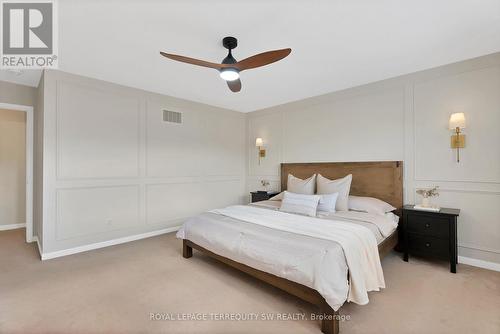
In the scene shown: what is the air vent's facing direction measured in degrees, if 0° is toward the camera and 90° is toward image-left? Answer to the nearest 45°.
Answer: approximately 315°

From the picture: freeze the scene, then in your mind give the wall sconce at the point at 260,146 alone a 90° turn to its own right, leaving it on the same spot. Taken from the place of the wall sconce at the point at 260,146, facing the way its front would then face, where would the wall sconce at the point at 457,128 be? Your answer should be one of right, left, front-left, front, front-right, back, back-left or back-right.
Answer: back

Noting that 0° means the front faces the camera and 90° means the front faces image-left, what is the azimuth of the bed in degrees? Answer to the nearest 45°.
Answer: approximately 45°

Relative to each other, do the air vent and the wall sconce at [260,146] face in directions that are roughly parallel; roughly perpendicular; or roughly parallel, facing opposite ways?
roughly perpendicular

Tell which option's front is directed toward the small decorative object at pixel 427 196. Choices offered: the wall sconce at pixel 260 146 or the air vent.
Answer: the air vent

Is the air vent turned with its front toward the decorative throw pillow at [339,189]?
yes

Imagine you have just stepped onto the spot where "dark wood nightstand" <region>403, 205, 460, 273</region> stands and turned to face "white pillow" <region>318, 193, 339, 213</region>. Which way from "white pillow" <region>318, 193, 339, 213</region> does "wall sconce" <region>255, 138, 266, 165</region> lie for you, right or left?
right

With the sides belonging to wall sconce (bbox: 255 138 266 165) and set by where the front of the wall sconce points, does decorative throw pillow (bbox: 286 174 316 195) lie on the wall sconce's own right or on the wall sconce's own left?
on the wall sconce's own left

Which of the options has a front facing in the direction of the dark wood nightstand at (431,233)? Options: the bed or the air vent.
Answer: the air vent

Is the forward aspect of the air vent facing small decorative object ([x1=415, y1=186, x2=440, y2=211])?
yes

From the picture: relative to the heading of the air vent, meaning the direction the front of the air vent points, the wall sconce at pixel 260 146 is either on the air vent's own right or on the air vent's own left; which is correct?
on the air vent's own left
